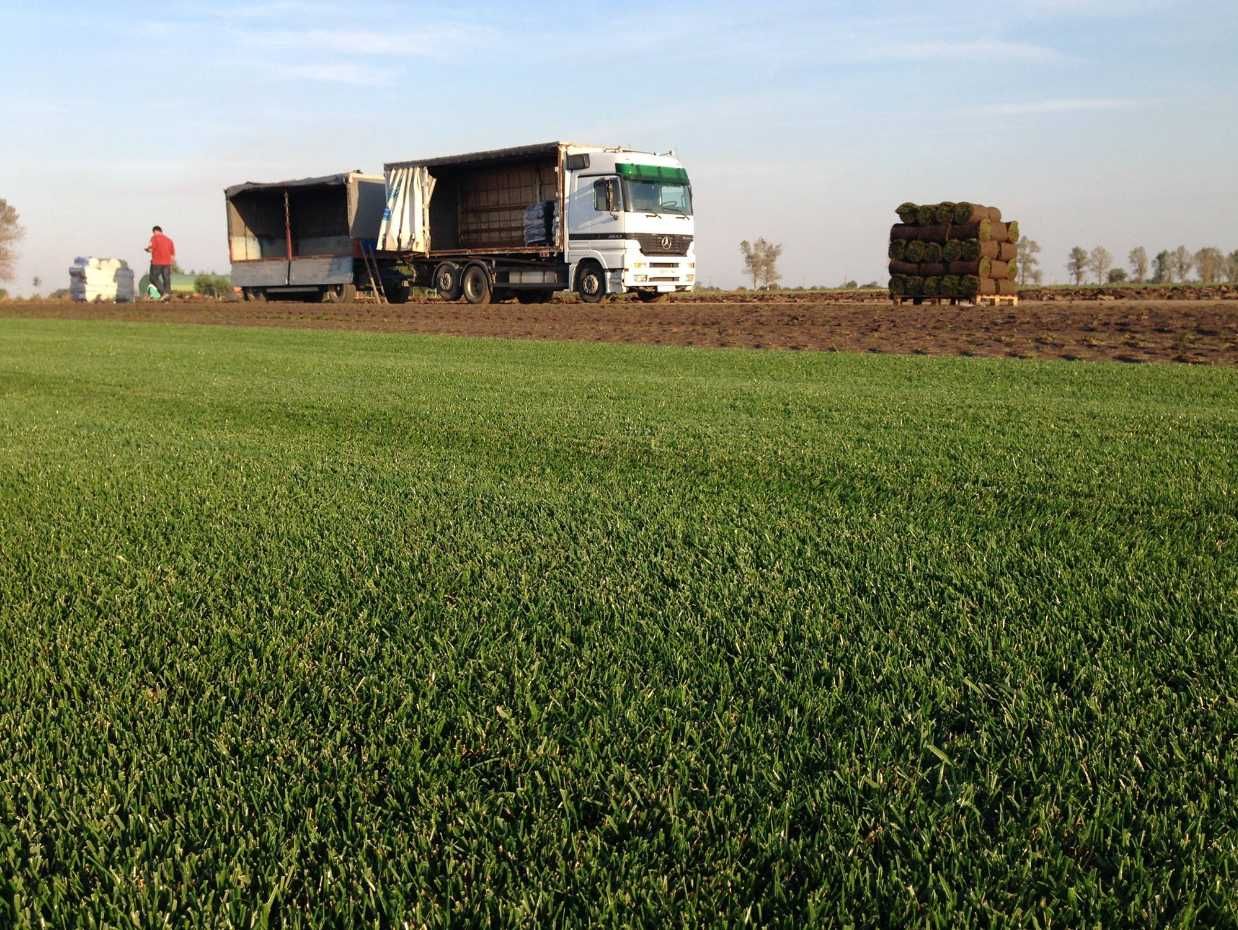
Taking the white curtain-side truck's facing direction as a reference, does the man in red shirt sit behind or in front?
behind

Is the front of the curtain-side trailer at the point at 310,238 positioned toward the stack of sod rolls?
yes

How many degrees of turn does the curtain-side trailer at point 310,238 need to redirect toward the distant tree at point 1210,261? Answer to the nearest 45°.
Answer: approximately 45° to its left

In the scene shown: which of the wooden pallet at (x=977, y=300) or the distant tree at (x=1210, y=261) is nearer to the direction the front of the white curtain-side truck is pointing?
the wooden pallet

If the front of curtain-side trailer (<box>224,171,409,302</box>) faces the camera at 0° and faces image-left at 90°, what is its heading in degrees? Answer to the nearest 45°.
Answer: approximately 315°

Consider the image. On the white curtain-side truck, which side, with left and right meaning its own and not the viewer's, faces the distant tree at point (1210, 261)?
left

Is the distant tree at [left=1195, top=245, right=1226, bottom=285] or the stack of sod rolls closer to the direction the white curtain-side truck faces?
the stack of sod rolls

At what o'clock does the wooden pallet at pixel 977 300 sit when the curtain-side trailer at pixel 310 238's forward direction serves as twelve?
The wooden pallet is roughly at 12 o'clock from the curtain-side trailer.

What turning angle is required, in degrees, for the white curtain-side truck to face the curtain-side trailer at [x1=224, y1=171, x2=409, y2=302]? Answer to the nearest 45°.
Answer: approximately 180°

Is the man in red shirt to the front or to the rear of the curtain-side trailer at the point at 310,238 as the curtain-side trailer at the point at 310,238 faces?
to the rear

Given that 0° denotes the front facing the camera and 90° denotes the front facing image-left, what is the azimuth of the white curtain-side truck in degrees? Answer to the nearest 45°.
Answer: approximately 315°
